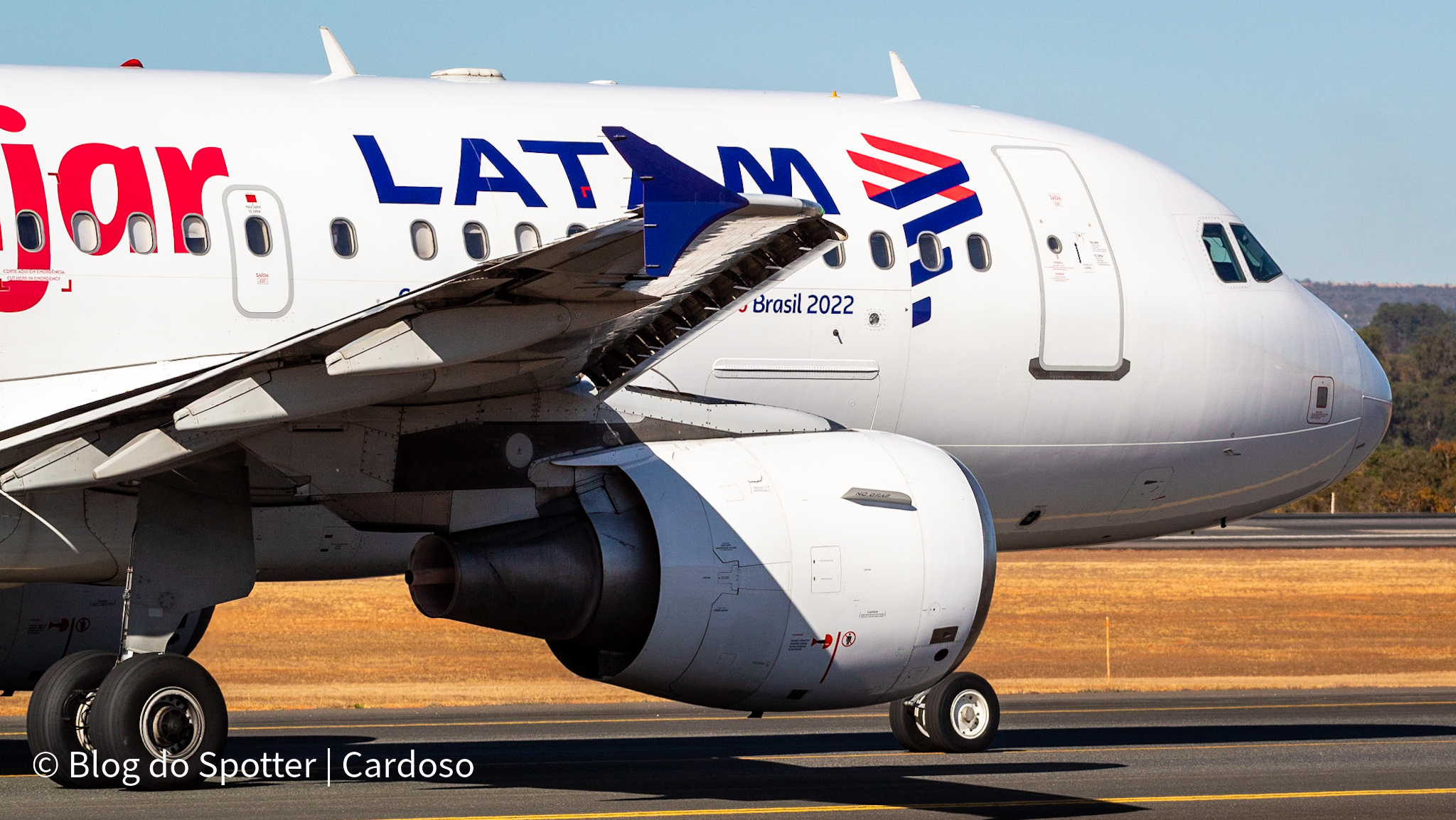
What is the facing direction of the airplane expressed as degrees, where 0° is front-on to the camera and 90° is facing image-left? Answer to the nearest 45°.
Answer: approximately 225°
